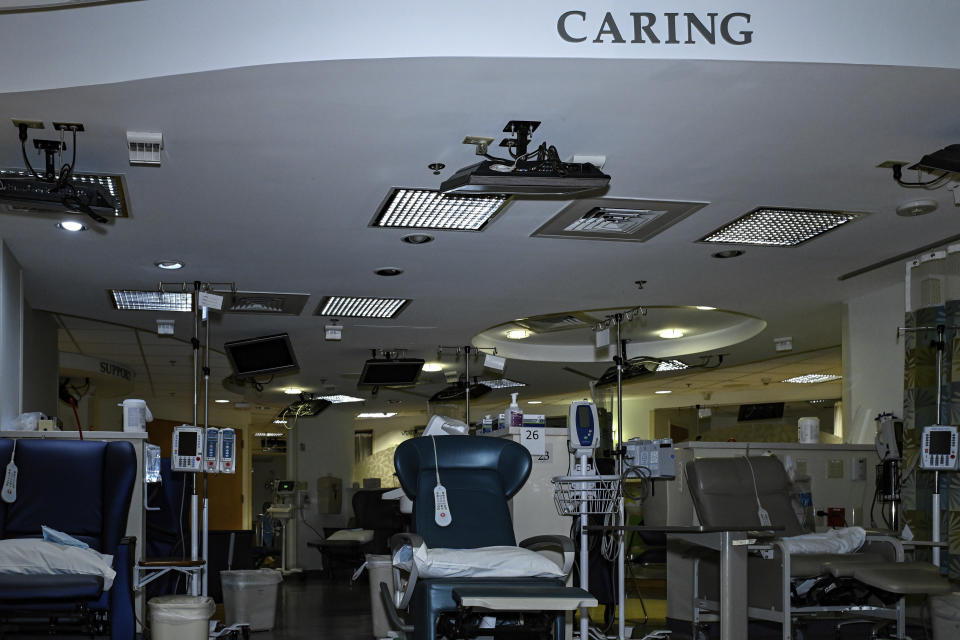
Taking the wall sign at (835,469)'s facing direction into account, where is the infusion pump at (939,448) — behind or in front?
in front

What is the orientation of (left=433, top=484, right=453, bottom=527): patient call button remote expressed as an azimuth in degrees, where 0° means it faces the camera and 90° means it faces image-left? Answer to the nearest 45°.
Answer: approximately 0°

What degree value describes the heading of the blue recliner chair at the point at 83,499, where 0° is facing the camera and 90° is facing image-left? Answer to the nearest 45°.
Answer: approximately 0°

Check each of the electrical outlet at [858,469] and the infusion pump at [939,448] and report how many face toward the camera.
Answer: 2

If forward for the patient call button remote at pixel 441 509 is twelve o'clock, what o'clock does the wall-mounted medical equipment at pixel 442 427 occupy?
The wall-mounted medical equipment is roughly at 6 o'clock from the patient call button remote.
